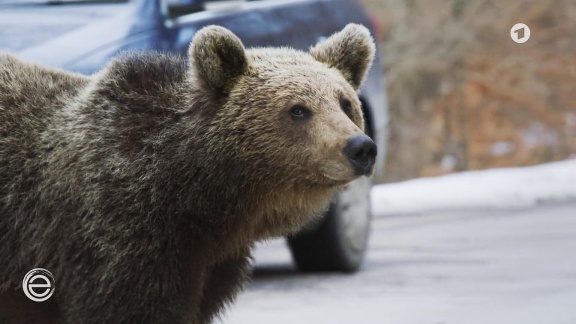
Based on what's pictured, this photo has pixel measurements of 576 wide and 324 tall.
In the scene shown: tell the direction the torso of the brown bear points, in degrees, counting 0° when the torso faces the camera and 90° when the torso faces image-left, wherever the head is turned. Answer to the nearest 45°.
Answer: approximately 315°

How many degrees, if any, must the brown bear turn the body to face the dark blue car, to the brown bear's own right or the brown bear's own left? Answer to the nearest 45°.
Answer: approximately 135° to the brown bear's own left
